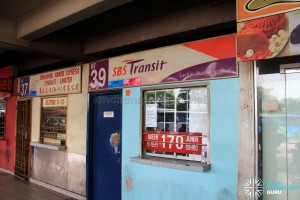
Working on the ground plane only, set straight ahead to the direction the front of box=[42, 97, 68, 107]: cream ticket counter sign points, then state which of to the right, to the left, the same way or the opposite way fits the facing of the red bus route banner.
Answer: the same way

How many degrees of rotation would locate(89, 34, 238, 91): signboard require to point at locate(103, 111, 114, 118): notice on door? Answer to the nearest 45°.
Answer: approximately 90° to its right

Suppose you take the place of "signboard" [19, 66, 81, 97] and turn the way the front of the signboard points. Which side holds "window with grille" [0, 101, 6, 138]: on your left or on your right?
on your right

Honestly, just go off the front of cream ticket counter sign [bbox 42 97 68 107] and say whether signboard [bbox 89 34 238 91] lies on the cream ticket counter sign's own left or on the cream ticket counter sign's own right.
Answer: on the cream ticket counter sign's own left

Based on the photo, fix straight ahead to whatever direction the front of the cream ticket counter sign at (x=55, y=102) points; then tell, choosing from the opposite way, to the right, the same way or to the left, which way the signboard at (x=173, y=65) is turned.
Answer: the same way

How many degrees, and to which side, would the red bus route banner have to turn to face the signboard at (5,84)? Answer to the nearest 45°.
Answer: approximately 90° to its right

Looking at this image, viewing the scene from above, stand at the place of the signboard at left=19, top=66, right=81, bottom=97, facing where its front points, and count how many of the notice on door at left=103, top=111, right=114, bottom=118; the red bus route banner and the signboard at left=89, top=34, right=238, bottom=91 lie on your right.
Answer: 0

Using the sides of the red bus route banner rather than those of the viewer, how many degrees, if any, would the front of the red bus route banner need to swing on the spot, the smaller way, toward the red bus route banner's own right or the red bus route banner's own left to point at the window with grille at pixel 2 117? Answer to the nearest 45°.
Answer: approximately 90° to the red bus route banner's own right

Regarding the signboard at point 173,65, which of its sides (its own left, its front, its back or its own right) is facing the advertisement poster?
left

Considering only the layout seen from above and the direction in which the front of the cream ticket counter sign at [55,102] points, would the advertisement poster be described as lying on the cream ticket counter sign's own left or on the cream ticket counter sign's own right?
on the cream ticket counter sign's own left

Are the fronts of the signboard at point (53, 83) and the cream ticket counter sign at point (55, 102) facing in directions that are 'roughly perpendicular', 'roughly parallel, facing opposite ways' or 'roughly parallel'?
roughly parallel

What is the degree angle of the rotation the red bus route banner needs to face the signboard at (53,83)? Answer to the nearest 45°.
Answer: approximately 90° to its right

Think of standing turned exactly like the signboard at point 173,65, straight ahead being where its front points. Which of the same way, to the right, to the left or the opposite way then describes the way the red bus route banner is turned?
the same way

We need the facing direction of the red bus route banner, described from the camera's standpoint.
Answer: facing the viewer and to the left of the viewer
